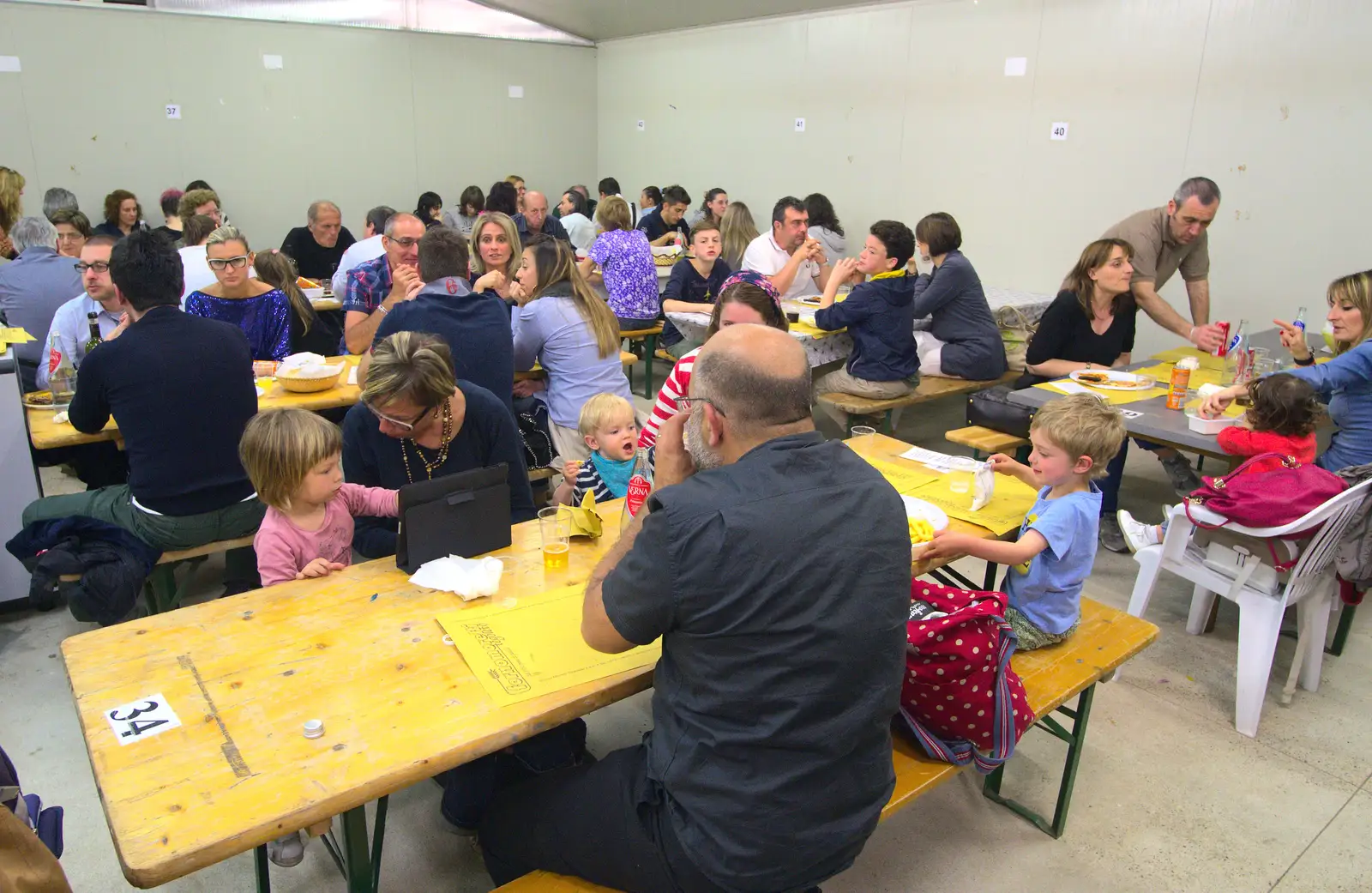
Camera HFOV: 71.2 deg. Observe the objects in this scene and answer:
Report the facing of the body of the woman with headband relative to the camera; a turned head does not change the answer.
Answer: toward the camera

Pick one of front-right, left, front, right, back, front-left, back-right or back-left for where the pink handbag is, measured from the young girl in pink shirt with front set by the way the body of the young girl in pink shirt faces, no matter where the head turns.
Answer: front-left

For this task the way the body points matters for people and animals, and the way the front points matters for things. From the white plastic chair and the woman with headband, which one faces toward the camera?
the woman with headband

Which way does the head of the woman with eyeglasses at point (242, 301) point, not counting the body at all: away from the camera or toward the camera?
toward the camera

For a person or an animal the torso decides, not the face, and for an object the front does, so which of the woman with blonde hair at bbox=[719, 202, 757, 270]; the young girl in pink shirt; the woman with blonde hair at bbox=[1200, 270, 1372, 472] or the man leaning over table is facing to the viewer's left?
the woman with blonde hair at bbox=[1200, 270, 1372, 472]

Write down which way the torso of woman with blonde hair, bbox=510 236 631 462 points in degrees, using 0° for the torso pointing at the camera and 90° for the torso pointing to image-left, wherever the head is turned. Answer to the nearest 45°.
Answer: approximately 135°

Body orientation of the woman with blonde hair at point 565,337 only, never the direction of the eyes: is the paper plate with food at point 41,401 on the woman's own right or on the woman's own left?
on the woman's own left

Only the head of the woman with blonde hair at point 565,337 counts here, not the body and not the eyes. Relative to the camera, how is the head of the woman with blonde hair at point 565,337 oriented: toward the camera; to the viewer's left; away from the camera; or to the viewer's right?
to the viewer's left

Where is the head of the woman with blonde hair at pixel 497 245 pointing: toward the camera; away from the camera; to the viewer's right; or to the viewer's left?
toward the camera

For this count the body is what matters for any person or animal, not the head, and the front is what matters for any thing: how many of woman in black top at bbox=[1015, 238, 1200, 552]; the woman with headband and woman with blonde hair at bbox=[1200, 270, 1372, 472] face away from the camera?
0

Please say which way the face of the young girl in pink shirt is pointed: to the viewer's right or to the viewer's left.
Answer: to the viewer's right

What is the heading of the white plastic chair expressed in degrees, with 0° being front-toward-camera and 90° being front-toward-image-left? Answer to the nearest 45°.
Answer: approximately 135°
